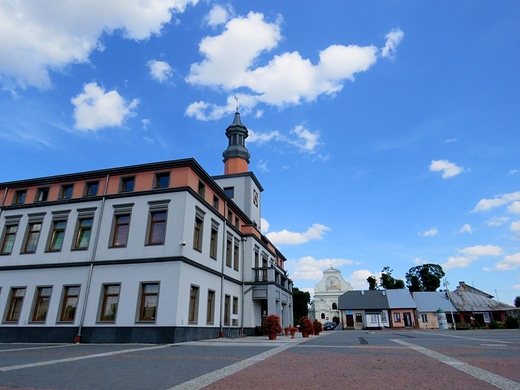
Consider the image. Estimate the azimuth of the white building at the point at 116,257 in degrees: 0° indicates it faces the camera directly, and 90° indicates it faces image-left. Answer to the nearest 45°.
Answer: approximately 315°

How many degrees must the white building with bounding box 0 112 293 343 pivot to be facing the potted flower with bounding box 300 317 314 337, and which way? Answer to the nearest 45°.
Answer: approximately 45° to its left

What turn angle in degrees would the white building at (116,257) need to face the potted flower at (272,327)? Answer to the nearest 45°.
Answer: approximately 45° to its left

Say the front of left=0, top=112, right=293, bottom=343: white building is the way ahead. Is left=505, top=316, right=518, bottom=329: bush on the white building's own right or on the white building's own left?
on the white building's own left
